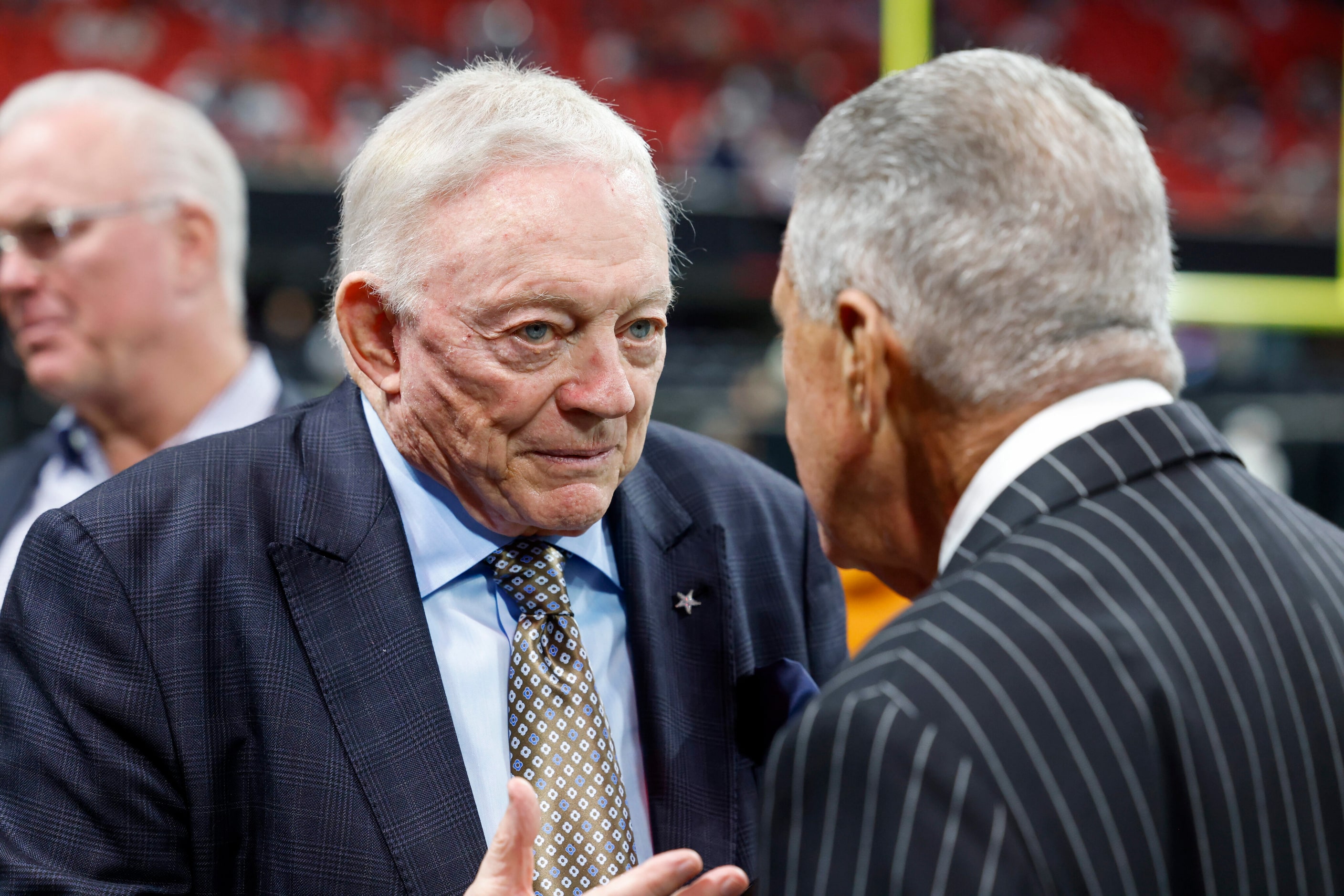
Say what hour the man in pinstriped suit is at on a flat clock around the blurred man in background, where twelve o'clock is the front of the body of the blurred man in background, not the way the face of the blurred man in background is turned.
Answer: The man in pinstriped suit is roughly at 10 o'clock from the blurred man in background.

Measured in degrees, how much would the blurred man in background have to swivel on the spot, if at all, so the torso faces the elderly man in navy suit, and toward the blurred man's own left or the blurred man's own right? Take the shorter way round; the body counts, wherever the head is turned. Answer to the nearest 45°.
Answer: approximately 45° to the blurred man's own left

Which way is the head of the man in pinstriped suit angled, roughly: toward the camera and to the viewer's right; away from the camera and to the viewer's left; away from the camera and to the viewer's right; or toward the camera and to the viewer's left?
away from the camera and to the viewer's left

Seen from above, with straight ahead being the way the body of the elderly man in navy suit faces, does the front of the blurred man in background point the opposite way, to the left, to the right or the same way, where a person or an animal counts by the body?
to the right

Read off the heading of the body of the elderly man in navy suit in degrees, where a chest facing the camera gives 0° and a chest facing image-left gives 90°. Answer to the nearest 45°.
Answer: approximately 315°

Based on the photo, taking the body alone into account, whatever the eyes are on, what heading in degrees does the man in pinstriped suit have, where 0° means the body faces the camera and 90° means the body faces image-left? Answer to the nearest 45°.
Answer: approximately 135°
